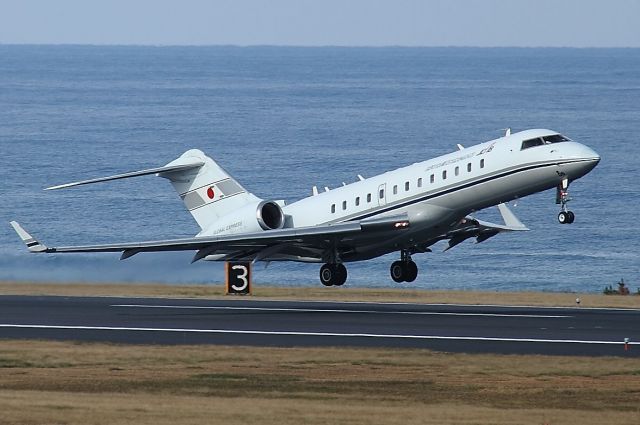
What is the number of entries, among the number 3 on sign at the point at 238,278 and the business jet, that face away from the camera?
0

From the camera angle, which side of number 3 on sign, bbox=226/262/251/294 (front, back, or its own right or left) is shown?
front

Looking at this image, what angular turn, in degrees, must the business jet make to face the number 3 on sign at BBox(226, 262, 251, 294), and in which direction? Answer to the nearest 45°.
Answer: approximately 180°

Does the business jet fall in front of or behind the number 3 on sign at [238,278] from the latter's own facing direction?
in front
